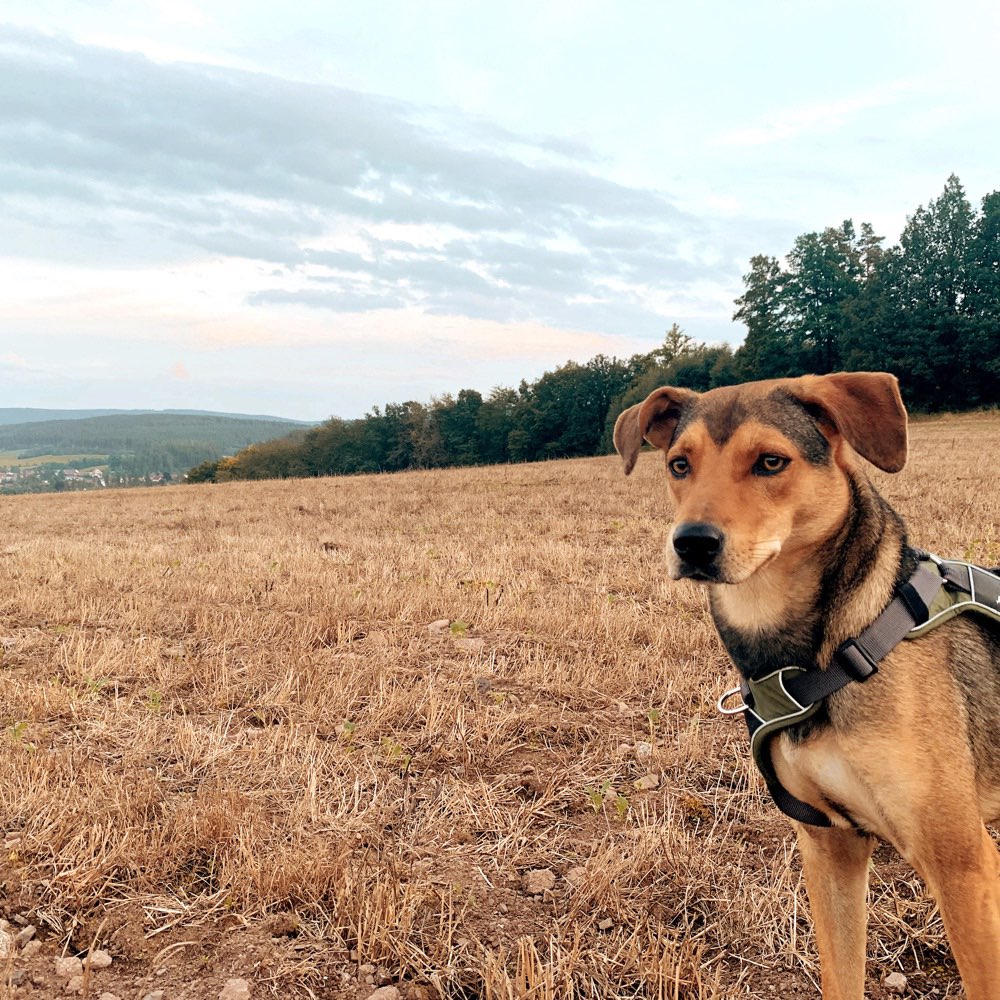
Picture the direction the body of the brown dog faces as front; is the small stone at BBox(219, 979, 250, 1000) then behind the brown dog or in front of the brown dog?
in front

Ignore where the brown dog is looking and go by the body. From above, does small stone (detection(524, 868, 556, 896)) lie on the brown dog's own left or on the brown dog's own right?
on the brown dog's own right

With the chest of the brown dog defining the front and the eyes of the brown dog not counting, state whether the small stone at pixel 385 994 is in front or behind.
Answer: in front

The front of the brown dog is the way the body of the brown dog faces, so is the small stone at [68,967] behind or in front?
in front

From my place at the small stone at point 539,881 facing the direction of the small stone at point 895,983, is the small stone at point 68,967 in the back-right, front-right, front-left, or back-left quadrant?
back-right

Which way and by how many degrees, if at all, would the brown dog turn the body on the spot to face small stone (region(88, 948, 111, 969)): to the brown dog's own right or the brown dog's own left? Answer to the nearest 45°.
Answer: approximately 45° to the brown dog's own right
